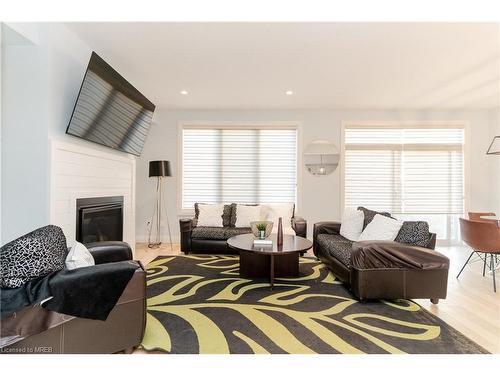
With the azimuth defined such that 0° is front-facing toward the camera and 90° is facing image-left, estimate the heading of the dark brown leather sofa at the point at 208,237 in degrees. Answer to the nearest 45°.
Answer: approximately 0°

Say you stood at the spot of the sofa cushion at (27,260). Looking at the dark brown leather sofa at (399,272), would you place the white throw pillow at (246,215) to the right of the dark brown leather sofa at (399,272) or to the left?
left

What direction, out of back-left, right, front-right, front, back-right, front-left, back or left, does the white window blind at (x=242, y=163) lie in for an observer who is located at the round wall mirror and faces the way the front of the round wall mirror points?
right

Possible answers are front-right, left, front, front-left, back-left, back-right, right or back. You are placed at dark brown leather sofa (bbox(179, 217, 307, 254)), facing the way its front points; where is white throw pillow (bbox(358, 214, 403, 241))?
front-left

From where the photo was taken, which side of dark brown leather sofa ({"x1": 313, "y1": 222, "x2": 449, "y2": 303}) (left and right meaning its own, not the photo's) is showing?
left

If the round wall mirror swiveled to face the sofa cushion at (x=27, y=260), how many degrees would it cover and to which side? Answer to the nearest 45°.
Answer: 0° — it already faces it

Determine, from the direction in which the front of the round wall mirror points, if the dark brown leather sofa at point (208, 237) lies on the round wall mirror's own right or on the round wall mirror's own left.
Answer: on the round wall mirror's own right

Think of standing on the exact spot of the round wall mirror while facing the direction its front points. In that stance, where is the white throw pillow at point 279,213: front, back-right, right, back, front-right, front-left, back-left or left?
front-right

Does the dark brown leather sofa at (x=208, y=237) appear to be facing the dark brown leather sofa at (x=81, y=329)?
yes

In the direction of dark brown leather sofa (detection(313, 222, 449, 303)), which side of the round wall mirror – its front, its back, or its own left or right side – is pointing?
front

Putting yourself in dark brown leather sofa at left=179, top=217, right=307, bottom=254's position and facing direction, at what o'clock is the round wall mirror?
The round wall mirror is roughly at 8 o'clock from the dark brown leather sofa.

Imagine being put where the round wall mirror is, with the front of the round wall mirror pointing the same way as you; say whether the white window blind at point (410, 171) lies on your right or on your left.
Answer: on your left

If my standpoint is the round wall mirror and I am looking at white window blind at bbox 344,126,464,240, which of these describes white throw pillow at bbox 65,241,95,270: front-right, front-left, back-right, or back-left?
back-right

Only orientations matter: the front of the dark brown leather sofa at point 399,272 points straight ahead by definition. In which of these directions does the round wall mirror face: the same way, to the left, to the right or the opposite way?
to the left
